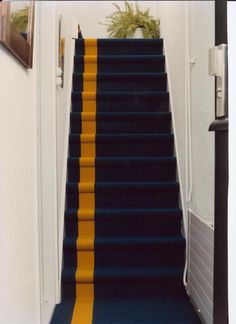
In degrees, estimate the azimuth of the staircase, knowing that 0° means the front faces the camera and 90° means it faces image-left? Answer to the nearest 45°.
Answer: approximately 0°

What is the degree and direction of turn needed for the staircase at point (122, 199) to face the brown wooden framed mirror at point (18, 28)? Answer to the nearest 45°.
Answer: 0° — it already faces it
